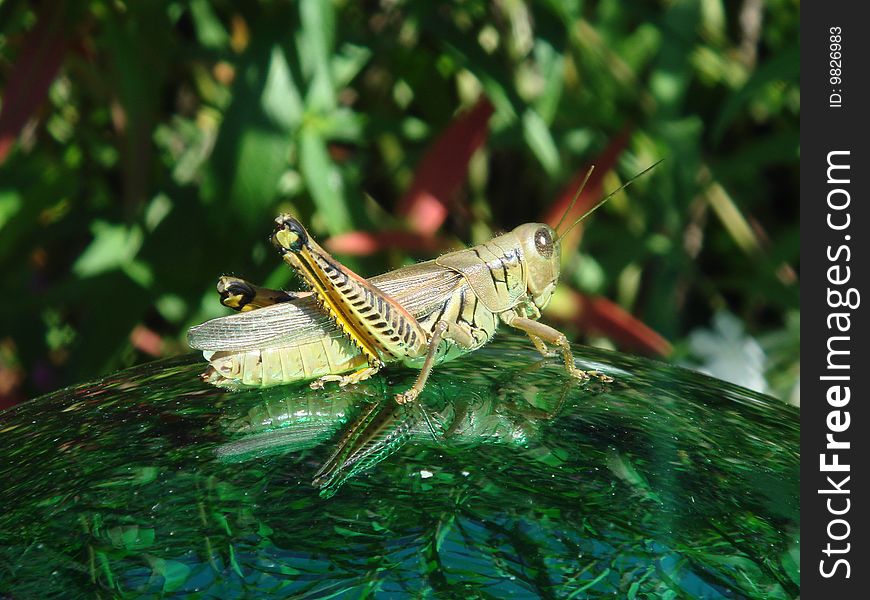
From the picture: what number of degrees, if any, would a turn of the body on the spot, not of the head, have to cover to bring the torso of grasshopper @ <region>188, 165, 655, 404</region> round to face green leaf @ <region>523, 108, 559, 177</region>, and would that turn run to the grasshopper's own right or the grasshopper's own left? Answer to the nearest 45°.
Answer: approximately 90° to the grasshopper's own left

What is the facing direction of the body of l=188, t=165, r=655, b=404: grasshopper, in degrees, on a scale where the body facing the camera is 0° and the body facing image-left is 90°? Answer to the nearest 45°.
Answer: approximately 270°

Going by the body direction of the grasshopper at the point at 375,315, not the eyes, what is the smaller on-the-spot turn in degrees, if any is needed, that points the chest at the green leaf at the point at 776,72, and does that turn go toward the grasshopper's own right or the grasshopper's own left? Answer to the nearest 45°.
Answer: approximately 45° to the grasshopper's own left

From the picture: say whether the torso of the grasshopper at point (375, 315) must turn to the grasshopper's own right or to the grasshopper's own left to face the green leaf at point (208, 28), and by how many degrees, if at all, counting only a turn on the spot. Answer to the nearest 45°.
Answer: approximately 135° to the grasshopper's own left
